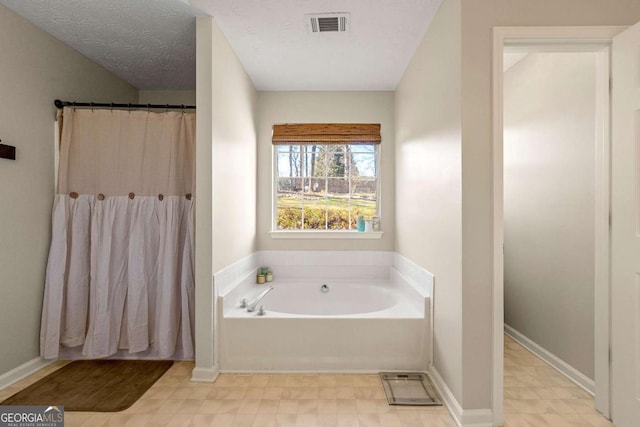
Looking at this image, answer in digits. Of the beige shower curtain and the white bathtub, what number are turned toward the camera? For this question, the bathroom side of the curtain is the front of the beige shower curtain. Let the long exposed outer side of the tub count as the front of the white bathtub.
2

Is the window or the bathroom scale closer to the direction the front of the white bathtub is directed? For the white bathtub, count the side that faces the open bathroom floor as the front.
the bathroom scale

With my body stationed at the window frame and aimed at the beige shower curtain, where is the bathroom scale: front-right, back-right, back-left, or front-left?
front-left

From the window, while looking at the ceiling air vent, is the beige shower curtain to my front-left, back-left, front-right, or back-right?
front-right

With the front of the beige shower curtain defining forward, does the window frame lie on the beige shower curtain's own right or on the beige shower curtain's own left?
on the beige shower curtain's own left

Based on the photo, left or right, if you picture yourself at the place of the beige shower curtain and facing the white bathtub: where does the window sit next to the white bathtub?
left

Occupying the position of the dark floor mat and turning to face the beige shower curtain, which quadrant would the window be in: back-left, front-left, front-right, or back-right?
front-right

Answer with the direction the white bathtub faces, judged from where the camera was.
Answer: facing the viewer

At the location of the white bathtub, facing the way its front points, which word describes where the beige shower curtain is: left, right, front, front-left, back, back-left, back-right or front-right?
right

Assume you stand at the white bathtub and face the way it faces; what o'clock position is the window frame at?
The window frame is roughly at 6 o'clock from the white bathtub.

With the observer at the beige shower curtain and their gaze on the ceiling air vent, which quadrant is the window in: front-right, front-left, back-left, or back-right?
front-left

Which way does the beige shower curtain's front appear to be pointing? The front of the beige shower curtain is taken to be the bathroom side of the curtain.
toward the camera

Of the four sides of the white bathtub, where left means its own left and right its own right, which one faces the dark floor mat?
right
